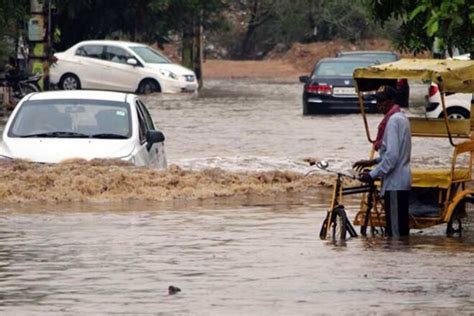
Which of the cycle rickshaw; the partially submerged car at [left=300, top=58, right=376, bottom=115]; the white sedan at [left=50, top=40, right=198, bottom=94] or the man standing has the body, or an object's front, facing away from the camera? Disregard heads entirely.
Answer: the partially submerged car

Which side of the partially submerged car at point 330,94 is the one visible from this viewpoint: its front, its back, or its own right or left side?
back

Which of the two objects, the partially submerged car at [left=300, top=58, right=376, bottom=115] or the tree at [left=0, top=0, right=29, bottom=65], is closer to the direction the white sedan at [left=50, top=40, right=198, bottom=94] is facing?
the partially submerged car

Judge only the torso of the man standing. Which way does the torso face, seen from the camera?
to the viewer's left

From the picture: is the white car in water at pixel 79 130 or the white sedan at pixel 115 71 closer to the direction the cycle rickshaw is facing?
the white car in water

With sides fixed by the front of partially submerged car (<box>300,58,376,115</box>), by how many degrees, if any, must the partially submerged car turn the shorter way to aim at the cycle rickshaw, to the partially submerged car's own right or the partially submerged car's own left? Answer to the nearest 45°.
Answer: approximately 180°

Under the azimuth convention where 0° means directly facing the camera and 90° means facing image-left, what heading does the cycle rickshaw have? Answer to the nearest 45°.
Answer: approximately 45°

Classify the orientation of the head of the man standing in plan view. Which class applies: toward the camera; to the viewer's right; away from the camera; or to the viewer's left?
to the viewer's left

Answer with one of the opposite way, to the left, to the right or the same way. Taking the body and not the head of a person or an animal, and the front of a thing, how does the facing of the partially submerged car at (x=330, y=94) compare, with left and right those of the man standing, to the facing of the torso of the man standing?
to the right

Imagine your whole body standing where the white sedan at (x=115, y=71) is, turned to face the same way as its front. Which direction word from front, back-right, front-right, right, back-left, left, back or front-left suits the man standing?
front-right
